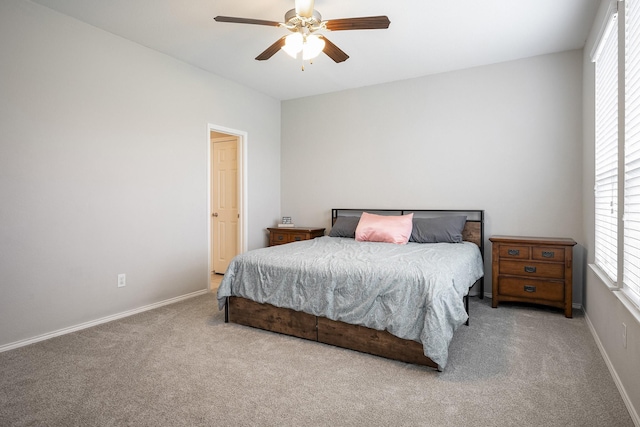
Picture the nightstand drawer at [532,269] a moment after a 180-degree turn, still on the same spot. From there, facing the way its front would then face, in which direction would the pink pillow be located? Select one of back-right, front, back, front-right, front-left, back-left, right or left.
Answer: left

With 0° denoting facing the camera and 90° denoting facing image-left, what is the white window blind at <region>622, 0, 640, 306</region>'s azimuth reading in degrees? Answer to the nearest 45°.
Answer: approximately 90°

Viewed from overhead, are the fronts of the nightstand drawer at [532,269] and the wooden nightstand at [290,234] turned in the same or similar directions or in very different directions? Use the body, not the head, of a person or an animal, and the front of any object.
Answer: same or similar directions

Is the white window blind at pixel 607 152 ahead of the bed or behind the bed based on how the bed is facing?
behind

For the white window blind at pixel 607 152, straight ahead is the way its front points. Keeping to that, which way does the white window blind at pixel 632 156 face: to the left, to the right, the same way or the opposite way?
the same way

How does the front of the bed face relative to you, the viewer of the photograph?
facing the viewer and to the left of the viewer

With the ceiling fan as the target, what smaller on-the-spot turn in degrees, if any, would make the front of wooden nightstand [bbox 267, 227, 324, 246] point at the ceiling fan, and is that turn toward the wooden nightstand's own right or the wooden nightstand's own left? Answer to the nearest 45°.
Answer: approximately 45° to the wooden nightstand's own left

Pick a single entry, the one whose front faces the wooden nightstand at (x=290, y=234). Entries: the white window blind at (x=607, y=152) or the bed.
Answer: the white window blind

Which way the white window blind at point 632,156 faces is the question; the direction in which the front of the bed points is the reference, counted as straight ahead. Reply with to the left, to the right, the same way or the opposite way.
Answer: to the right

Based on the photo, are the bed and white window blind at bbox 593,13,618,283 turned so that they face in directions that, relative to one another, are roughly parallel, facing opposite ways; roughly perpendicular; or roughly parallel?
roughly perpendicular

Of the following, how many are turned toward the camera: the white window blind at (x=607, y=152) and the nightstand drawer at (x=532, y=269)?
1

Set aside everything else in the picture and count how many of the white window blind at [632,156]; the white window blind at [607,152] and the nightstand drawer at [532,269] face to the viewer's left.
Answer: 2

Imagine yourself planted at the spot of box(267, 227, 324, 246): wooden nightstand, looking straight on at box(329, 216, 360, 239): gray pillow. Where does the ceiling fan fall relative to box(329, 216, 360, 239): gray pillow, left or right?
right

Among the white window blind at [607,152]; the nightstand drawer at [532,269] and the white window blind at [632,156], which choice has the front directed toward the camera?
the nightstand drawer

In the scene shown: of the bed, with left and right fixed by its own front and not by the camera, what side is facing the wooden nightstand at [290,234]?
right

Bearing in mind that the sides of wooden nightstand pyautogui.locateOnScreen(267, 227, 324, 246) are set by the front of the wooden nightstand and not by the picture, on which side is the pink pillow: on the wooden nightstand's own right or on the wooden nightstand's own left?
on the wooden nightstand's own left

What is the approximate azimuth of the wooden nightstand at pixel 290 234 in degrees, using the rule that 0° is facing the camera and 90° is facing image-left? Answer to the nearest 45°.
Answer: approximately 45°

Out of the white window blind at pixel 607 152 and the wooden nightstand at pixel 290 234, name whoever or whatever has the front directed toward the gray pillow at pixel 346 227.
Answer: the white window blind

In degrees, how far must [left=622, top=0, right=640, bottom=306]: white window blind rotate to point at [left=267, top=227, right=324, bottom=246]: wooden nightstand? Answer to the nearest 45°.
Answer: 0° — it already faces it

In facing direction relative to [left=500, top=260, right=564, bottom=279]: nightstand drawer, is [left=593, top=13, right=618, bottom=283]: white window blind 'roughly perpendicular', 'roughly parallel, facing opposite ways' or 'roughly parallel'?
roughly perpendicular

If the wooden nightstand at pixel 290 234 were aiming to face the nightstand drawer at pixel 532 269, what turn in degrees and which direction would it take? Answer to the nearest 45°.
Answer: approximately 90° to its left

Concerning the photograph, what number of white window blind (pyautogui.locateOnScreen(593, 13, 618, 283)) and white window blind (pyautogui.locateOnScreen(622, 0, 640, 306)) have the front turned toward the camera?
0

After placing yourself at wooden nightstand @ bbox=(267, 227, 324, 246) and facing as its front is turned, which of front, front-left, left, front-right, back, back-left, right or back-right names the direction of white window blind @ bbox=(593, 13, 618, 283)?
left
